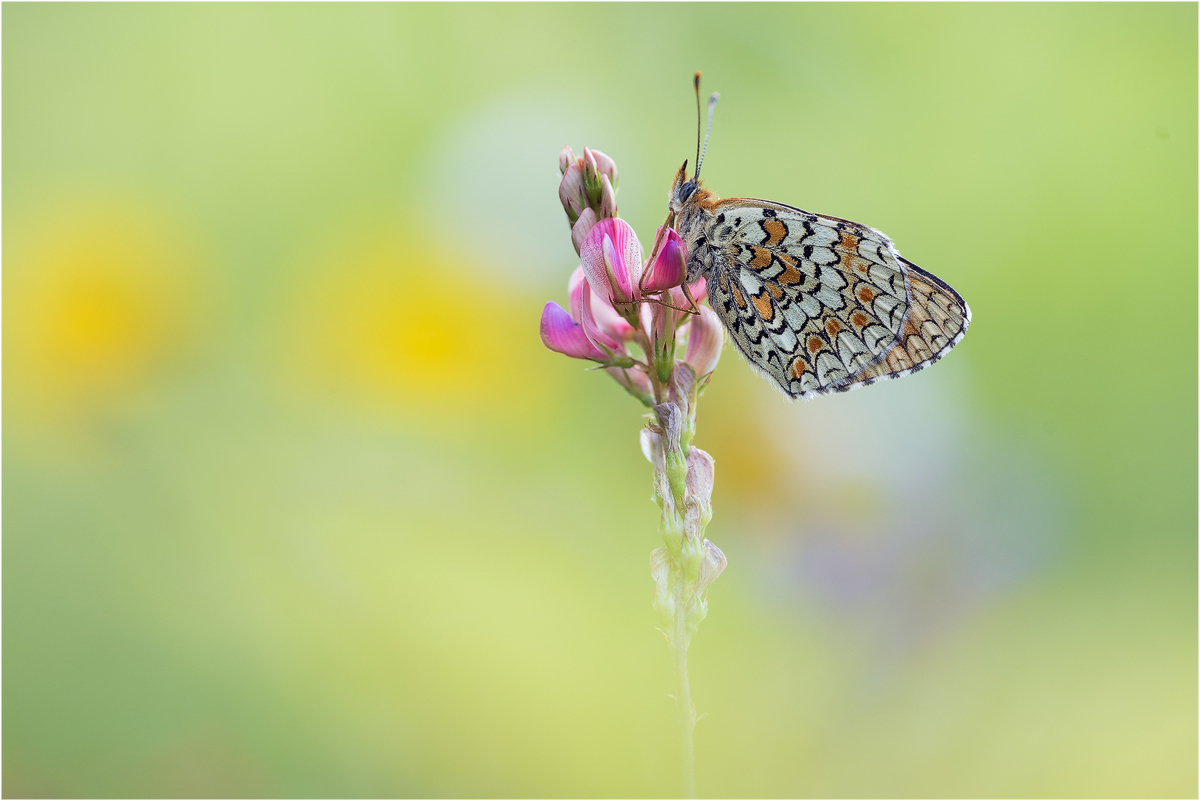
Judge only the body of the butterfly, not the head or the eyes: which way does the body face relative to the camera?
to the viewer's left
